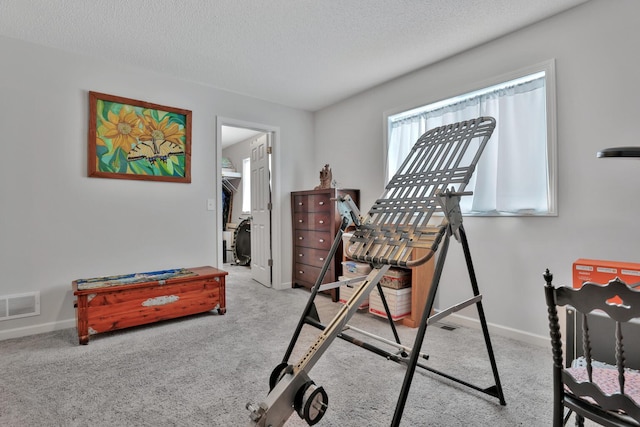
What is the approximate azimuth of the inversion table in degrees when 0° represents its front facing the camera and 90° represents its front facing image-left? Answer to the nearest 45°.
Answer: approximately 45°

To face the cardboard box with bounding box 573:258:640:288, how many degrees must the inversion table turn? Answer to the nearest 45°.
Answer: approximately 135° to its left

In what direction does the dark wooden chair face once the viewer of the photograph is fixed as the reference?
facing away from the viewer and to the right of the viewer

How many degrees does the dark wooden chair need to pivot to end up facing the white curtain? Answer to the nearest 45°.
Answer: approximately 45° to its left

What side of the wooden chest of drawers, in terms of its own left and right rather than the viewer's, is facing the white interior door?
right

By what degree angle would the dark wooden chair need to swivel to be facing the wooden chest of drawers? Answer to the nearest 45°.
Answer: approximately 90° to its left

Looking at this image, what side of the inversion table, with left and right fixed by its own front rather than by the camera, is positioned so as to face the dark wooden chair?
left

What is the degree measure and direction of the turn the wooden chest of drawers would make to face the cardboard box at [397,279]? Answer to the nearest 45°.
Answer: approximately 90° to its left

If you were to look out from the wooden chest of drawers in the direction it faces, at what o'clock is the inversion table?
The inversion table is roughly at 10 o'clock from the wooden chest of drawers.

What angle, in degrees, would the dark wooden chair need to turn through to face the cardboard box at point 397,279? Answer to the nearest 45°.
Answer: approximately 90° to its left

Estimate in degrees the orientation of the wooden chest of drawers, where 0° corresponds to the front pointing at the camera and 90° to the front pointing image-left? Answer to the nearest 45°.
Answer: approximately 45°

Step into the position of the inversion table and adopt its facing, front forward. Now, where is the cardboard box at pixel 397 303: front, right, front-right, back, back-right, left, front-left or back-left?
back-right

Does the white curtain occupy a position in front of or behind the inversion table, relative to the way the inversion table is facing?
behind
